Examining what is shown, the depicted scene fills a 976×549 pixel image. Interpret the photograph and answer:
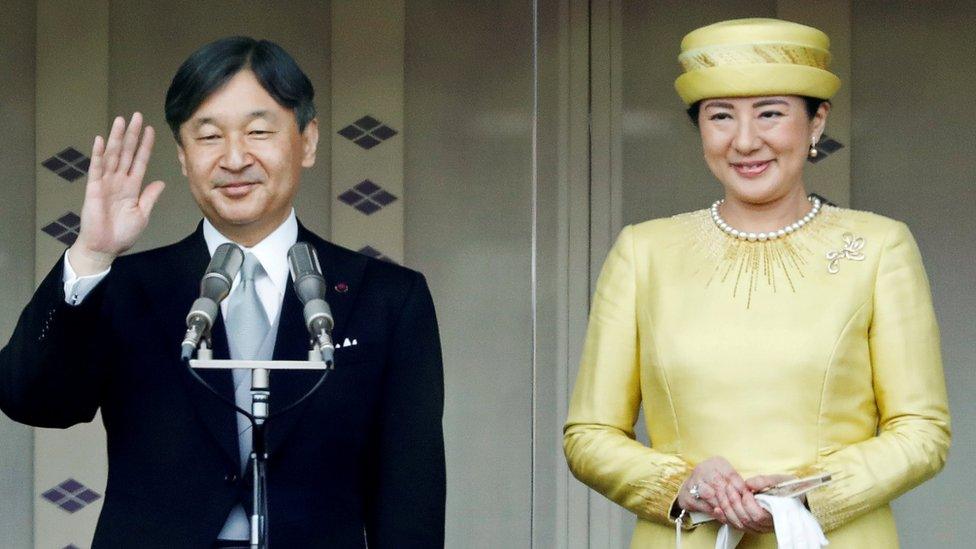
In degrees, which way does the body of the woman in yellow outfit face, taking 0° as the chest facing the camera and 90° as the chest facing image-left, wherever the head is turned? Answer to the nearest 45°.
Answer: approximately 0°

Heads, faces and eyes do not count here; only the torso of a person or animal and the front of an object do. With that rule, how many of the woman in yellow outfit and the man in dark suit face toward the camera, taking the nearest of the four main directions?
2

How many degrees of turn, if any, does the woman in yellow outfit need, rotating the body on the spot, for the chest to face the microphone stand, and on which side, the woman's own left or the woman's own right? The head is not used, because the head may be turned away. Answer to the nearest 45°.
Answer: approximately 45° to the woman's own right

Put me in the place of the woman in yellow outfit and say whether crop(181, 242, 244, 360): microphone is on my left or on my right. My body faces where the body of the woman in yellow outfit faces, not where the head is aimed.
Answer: on my right

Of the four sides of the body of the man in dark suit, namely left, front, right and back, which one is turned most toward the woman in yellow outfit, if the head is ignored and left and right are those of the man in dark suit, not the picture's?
left

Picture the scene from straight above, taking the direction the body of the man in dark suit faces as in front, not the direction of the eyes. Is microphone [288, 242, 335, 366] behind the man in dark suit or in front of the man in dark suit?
in front

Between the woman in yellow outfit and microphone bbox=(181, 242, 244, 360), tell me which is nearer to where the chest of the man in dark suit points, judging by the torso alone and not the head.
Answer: the microphone

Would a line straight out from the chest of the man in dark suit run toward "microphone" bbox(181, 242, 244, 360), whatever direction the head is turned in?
yes

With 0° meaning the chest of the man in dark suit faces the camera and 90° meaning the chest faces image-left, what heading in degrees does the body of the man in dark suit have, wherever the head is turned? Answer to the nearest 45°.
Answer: approximately 0°

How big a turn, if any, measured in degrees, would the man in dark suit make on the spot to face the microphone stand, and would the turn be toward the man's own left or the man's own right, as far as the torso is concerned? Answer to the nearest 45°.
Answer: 0° — they already face it

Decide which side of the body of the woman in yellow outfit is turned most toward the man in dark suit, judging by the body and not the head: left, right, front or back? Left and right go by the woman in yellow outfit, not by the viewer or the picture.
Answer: right
